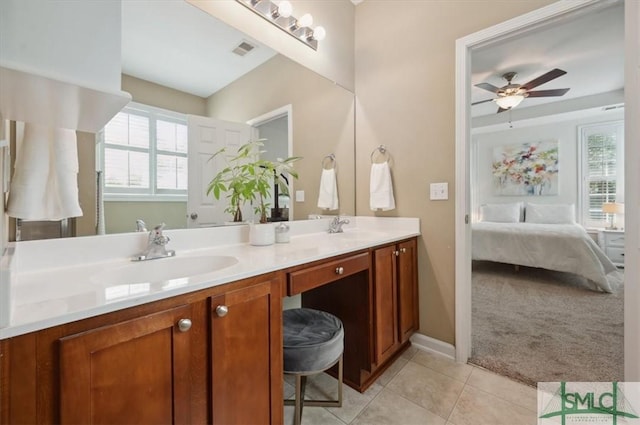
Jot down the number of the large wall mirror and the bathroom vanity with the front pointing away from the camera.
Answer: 0

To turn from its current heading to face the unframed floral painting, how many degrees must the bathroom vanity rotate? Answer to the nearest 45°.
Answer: approximately 90° to its left

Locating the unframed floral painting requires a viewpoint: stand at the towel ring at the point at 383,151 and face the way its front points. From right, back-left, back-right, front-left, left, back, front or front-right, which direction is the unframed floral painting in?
back

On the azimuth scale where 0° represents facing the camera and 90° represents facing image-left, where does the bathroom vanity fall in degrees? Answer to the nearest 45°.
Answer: approximately 315°

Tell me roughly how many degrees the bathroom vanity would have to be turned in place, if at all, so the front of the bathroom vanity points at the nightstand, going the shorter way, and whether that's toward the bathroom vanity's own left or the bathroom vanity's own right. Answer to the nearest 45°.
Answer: approximately 45° to the bathroom vanity's own left

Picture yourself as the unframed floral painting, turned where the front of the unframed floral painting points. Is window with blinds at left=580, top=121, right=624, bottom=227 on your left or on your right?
on your left
